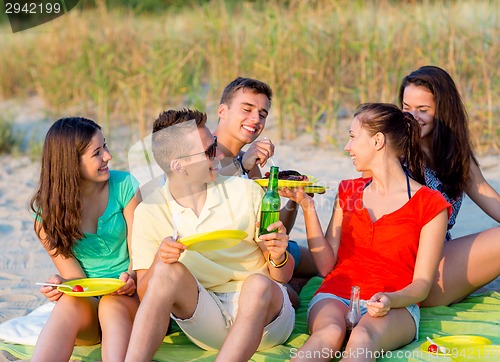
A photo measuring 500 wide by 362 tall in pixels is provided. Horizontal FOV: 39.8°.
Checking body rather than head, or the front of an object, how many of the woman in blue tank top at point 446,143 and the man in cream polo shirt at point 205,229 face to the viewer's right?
0

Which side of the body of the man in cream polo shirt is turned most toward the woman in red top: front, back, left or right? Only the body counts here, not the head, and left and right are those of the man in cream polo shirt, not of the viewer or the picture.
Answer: left

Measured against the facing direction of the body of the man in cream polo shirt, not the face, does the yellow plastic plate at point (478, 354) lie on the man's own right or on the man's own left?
on the man's own left

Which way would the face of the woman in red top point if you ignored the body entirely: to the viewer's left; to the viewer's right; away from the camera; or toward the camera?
to the viewer's left

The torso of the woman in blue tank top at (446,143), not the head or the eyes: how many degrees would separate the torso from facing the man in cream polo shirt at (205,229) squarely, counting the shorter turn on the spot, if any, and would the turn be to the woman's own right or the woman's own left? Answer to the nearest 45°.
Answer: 0° — they already face them
